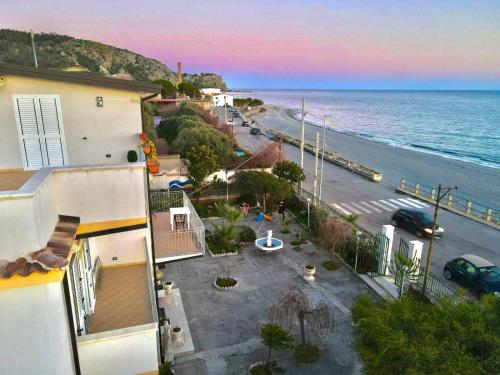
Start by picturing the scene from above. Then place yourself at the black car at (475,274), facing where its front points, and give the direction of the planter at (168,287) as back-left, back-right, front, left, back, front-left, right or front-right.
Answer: right

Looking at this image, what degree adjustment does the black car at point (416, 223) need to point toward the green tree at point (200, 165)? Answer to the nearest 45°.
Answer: approximately 135° to its right

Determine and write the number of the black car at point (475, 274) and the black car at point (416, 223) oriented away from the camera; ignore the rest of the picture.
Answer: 0

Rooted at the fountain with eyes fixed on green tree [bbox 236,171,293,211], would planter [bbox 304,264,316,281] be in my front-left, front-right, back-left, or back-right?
back-right

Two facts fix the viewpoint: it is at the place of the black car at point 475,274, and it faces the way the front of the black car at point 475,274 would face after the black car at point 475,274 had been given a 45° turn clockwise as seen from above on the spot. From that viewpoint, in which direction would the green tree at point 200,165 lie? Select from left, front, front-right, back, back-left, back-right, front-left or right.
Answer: right

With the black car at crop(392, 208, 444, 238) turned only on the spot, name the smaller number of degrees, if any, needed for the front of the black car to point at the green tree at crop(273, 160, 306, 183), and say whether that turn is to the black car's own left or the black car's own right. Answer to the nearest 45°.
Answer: approximately 135° to the black car's own right

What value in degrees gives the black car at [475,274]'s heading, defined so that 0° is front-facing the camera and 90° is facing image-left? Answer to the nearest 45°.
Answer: approximately 315°

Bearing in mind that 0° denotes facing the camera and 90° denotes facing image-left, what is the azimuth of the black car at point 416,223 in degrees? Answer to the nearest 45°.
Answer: approximately 315°

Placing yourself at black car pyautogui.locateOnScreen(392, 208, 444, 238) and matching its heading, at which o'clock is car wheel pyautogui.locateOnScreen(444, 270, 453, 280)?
The car wheel is roughly at 1 o'clock from the black car.

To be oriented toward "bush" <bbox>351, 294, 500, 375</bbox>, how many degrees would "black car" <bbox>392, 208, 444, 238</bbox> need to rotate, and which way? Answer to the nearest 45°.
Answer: approximately 45° to its right

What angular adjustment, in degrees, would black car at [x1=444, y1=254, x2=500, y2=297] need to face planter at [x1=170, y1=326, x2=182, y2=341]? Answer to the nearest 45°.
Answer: approximately 90° to its right
